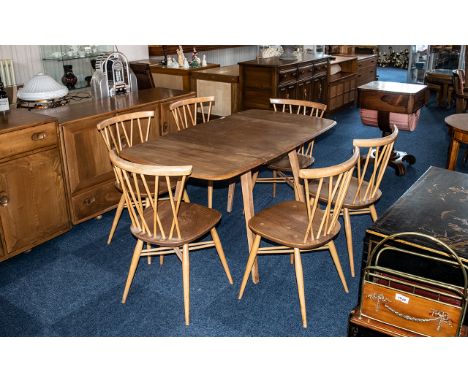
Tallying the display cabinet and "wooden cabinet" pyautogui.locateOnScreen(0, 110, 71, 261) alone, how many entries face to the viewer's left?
0

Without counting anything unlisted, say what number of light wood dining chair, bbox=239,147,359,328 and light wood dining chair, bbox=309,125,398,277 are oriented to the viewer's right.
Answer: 0

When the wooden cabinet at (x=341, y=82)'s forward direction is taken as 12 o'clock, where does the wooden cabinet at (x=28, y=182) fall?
the wooden cabinet at (x=28, y=182) is roughly at 2 o'clock from the wooden cabinet at (x=341, y=82).

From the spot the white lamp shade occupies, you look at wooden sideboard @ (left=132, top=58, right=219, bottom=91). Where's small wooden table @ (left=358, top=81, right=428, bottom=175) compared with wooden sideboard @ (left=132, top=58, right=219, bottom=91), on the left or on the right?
right

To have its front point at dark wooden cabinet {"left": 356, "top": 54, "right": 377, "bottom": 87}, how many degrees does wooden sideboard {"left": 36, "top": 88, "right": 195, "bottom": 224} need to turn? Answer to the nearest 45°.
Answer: approximately 90° to its left

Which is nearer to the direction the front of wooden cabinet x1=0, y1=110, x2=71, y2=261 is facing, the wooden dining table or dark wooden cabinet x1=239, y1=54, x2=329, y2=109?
the wooden dining table

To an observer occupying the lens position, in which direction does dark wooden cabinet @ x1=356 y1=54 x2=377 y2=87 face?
facing the viewer and to the right of the viewer

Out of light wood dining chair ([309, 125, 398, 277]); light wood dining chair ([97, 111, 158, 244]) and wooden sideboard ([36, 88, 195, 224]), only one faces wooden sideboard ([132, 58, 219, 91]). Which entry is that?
light wood dining chair ([309, 125, 398, 277])

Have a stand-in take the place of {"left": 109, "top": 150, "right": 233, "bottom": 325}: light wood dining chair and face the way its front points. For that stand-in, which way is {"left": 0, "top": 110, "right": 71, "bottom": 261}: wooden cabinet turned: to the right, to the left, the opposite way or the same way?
to the right

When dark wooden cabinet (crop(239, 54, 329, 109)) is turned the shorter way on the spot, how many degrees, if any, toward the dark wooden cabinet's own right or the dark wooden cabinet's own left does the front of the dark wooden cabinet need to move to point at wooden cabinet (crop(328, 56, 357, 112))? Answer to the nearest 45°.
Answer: approximately 90° to the dark wooden cabinet's own left

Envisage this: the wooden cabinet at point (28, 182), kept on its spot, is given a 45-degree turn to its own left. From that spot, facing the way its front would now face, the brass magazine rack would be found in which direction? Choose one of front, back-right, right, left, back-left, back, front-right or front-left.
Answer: front-right

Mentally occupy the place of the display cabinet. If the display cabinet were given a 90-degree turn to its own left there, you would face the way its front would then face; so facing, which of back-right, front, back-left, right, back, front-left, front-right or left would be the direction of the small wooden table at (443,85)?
front-right

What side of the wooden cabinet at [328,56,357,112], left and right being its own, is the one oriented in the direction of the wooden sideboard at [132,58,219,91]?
right

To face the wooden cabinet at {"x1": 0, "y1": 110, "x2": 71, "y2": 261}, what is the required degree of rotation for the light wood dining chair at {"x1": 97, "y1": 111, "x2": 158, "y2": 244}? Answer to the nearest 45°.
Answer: approximately 135° to its right
